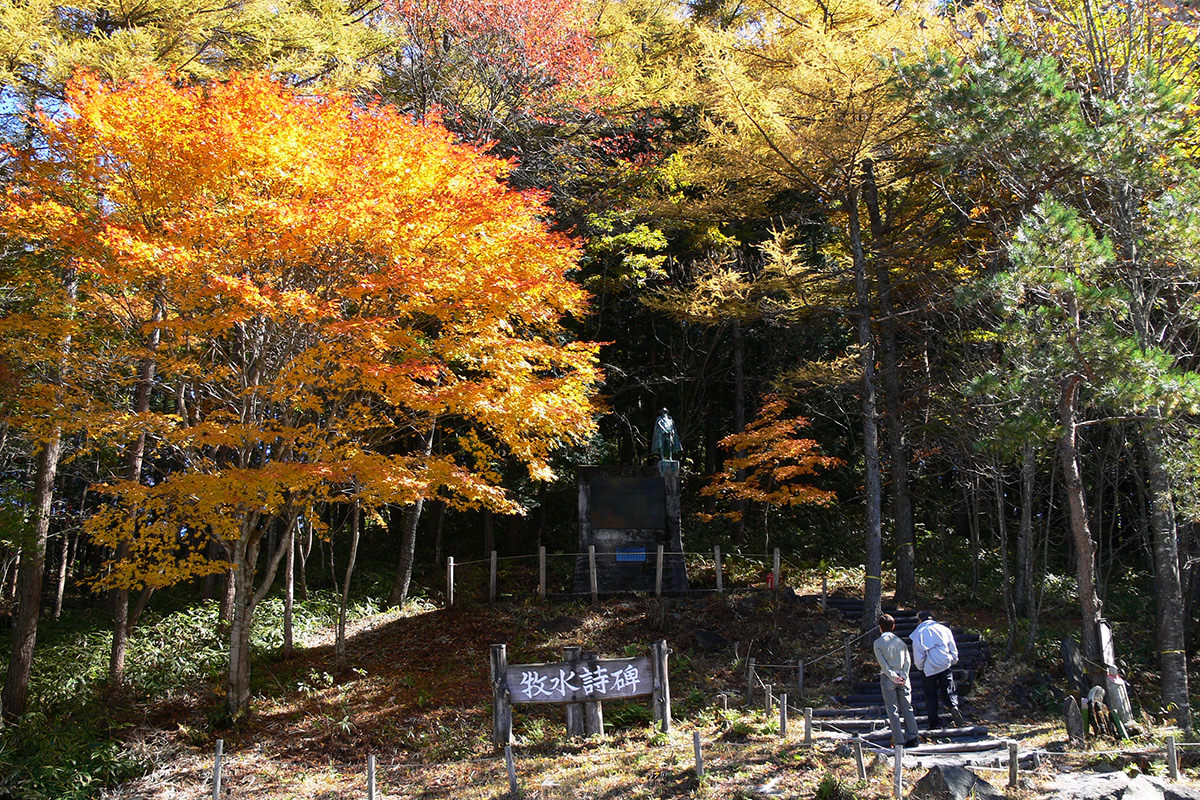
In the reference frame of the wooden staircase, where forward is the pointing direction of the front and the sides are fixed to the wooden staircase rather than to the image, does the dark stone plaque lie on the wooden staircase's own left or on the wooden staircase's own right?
on the wooden staircase's own right

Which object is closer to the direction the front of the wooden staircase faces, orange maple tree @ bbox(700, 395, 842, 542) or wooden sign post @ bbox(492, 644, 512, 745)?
the wooden sign post

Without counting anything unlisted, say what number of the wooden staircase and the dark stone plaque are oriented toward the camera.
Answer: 2

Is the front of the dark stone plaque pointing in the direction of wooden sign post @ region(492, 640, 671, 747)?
yes

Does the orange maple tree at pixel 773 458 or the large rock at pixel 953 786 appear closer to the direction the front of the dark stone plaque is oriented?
the large rock

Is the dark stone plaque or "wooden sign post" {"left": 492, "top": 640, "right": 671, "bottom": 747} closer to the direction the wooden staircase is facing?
the wooden sign post

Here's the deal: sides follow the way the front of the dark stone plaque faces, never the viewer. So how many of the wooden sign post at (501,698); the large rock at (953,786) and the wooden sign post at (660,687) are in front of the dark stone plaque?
3

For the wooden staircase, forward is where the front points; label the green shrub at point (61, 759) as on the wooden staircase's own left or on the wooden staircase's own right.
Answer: on the wooden staircase's own right

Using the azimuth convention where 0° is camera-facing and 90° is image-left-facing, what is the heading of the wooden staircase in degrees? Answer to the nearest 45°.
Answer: approximately 0°

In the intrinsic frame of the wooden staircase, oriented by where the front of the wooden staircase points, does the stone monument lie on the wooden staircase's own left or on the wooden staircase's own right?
on the wooden staircase's own right

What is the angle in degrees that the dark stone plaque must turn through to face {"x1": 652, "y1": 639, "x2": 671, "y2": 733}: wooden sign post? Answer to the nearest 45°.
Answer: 0° — it already faces it
